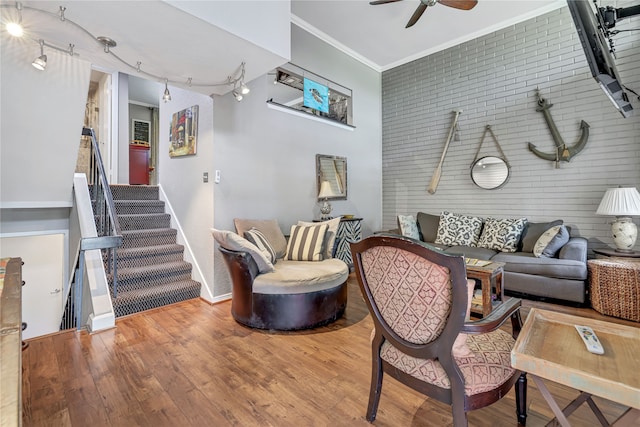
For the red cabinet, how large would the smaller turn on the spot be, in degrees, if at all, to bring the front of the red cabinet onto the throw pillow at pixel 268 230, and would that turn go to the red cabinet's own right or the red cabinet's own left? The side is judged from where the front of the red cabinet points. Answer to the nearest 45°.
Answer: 0° — it already faces it

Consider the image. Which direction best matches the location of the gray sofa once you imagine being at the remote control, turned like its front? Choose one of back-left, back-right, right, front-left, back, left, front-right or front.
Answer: front-right

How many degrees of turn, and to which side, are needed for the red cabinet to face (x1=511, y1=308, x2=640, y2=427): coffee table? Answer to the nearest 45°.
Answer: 0° — it already faces it

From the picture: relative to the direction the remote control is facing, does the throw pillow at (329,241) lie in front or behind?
in front

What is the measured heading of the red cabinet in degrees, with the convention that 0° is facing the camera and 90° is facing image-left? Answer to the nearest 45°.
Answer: approximately 0°
